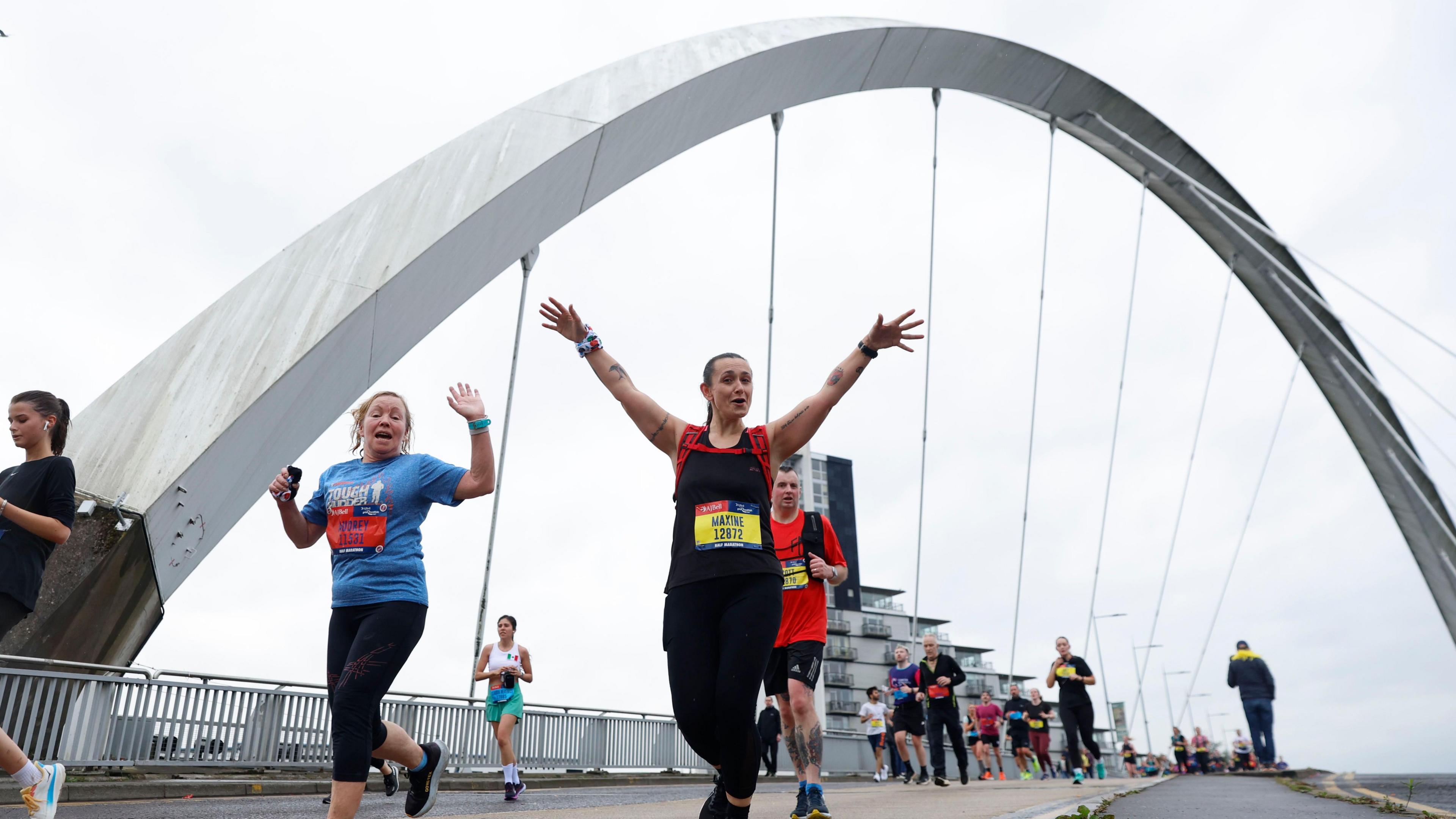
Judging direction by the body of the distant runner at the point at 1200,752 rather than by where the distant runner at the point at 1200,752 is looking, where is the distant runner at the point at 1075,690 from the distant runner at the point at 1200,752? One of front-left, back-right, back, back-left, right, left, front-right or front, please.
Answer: front

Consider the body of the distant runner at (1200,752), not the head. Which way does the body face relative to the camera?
toward the camera

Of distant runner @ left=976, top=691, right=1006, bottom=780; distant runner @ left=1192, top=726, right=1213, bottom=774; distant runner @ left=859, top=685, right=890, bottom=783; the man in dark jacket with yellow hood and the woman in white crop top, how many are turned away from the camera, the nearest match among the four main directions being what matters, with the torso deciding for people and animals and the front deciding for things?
1

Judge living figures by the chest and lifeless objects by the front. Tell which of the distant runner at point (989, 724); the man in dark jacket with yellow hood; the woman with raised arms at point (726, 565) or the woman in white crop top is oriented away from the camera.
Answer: the man in dark jacket with yellow hood

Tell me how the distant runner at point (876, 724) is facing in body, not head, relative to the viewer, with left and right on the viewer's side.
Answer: facing the viewer

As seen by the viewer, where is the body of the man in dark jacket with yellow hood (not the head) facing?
away from the camera

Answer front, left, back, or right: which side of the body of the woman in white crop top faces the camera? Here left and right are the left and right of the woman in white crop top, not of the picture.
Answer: front

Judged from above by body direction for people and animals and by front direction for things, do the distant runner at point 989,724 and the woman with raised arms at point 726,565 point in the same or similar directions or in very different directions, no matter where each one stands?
same or similar directions

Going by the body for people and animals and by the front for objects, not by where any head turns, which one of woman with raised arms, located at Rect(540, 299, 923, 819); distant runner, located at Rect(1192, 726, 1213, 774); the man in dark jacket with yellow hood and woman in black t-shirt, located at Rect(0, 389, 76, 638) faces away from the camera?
the man in dark jacket with yellow hood

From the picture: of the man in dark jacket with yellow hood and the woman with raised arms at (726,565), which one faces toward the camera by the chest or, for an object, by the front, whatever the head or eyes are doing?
the woman with raised arms

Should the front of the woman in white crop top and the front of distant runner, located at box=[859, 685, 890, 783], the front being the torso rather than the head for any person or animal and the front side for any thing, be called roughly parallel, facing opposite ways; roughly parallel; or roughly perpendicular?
roughly parallel

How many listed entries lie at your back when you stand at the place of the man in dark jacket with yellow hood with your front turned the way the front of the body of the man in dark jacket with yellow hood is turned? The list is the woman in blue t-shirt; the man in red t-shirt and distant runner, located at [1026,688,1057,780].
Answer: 2

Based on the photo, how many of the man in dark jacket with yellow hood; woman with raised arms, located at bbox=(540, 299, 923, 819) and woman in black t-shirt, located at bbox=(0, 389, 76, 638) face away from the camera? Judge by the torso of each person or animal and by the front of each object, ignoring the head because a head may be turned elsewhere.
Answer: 1

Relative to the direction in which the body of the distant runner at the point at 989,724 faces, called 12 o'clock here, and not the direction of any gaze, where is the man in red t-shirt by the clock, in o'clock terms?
The man in red t-shirt is roughly at 12 o'clock from the distant runner.

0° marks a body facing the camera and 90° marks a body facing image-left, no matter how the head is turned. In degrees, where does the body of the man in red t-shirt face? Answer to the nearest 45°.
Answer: approximately 0°

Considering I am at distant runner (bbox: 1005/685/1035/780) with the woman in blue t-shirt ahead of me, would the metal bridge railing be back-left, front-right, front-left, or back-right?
front-right

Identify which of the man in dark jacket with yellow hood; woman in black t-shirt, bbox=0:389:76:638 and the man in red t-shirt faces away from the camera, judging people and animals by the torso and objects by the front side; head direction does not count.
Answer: the man in dark jacket with yellow hood

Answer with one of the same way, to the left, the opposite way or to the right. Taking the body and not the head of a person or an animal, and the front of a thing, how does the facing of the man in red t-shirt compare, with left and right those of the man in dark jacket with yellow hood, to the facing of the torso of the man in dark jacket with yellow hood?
the opposite way

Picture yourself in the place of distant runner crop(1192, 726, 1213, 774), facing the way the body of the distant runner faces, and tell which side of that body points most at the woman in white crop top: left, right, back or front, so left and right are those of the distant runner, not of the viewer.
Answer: front
